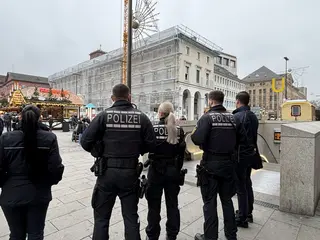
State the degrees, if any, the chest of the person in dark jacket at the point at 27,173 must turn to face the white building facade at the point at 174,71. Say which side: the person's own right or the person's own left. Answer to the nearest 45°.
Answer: approximately 45° to the person's own right

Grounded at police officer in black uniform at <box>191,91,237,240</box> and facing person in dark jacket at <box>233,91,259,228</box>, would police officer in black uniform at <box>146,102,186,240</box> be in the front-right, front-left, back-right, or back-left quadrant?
back-left

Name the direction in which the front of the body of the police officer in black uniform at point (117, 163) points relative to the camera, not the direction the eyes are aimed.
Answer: away from the camera

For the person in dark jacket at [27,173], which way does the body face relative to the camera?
away from the camera

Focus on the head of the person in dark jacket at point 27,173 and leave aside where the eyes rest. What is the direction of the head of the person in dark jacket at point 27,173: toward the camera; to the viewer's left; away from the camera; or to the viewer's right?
away from the camera

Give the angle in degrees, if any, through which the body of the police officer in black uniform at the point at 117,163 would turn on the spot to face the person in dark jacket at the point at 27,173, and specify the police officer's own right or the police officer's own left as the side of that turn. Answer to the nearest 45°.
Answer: approximately 90° to the police officer's own left

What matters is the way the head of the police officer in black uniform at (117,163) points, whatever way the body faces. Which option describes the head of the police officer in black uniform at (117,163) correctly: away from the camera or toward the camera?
away from the camera

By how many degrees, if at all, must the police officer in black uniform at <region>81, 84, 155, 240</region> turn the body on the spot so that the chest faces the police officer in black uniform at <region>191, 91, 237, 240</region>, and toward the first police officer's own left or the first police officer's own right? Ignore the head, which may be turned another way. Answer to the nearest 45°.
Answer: approximately 90° to the first police officer's own right

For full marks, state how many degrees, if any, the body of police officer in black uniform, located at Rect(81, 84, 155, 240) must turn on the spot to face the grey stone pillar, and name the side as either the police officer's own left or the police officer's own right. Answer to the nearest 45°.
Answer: approximately 90° to the police officer's own right

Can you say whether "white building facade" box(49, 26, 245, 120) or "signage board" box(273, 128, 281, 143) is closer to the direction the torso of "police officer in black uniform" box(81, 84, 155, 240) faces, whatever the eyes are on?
the white building facade

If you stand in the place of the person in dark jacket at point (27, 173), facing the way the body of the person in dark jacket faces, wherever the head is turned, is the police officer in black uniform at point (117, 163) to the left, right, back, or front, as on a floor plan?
right

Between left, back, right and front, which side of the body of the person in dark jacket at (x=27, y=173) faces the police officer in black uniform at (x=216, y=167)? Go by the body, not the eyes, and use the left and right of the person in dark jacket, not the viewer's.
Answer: right

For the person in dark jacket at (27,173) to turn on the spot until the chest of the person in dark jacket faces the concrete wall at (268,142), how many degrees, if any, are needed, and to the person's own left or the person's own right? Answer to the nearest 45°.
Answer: approximately 90° to the person's own right
